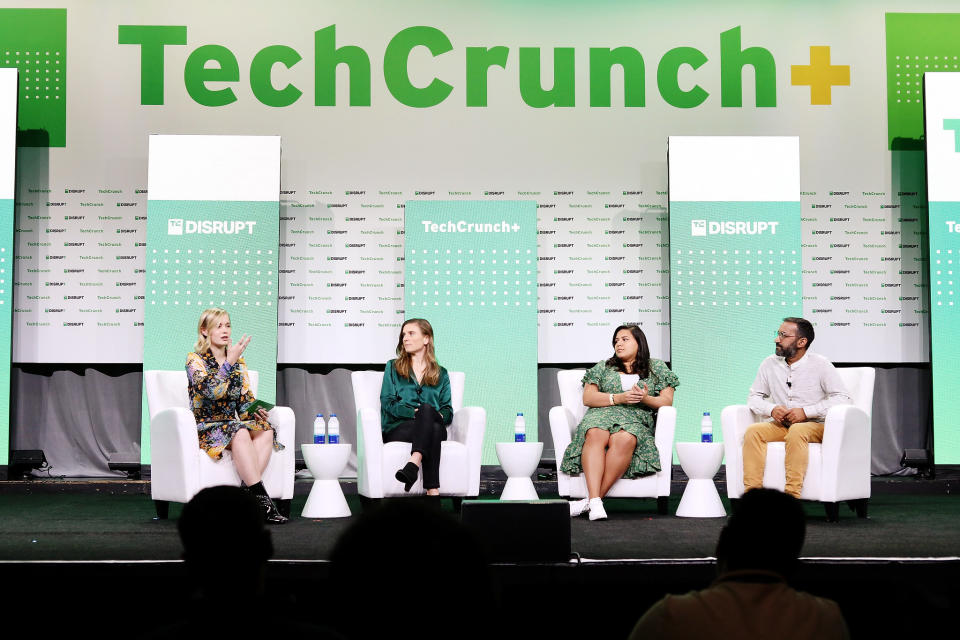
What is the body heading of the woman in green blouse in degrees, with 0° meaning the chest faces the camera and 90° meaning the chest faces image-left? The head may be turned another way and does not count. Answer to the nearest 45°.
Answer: approximately 0°

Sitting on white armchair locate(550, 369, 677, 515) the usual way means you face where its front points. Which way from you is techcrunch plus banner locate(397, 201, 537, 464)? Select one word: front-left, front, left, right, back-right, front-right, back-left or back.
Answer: back-right

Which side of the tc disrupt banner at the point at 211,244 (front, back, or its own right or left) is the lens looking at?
front

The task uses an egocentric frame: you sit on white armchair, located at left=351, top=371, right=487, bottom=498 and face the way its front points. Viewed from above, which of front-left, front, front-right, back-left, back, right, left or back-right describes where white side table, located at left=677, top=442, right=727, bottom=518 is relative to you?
left

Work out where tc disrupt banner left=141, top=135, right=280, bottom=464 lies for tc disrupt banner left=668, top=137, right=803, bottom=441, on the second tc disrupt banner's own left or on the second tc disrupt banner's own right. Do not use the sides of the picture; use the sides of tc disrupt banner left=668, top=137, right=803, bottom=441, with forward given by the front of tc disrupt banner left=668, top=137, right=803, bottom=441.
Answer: on the second tc disrupt banner's own right

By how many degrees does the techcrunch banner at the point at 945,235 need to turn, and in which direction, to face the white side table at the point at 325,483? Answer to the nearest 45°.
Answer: approximately 45° to its right

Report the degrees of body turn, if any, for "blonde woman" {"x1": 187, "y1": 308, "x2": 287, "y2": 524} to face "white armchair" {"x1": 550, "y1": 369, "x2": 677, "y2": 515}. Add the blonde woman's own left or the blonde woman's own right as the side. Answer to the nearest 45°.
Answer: approximately 45° to the blonde woman's own left

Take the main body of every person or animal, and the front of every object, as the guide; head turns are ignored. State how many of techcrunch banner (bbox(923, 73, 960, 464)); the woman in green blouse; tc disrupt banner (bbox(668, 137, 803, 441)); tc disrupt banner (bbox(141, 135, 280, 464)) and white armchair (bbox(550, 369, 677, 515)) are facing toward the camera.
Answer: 5

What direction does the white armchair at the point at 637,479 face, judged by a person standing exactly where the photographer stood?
facing the viewer

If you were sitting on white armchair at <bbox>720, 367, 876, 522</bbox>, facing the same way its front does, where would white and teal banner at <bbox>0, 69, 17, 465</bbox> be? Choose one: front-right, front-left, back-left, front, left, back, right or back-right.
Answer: front-right

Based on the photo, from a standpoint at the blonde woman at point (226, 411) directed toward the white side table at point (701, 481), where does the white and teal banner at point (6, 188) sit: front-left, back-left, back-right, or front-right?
back-left

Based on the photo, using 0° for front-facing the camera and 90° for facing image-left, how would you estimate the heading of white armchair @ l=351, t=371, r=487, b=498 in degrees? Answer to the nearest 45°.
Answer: approximately 0°

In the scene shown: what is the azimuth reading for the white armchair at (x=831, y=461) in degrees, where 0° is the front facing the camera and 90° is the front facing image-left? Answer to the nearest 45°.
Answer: approximately 45°

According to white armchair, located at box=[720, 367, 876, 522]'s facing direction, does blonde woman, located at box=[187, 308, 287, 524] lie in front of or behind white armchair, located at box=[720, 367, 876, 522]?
in front

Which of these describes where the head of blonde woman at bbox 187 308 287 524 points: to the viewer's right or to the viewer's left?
to the viewer's right

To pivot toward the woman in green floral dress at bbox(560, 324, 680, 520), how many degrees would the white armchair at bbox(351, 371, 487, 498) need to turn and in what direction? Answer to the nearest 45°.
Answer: approximately 90° to its left

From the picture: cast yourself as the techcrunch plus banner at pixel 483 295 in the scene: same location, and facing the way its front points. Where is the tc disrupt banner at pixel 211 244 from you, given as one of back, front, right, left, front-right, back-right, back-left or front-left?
right

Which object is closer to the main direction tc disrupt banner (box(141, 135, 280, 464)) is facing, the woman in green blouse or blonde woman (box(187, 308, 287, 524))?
the blonde woman
